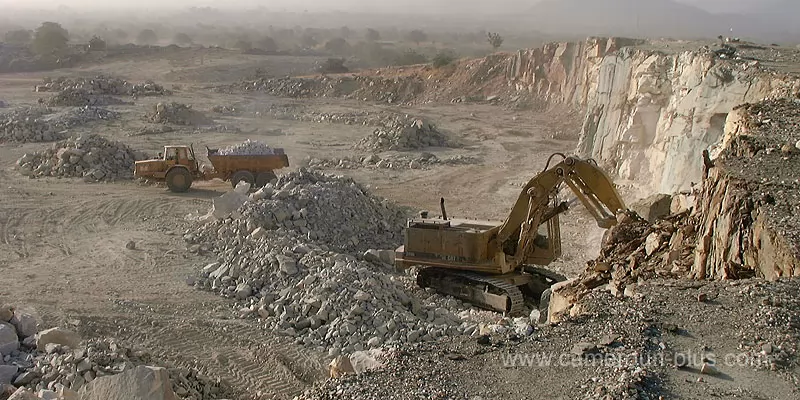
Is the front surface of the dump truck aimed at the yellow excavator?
no

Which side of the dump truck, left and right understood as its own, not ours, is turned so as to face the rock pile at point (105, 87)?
right

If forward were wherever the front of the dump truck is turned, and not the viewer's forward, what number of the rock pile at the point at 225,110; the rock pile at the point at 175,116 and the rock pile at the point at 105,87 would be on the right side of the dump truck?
3

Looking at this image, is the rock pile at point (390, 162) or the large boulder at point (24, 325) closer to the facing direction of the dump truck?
the large boulder

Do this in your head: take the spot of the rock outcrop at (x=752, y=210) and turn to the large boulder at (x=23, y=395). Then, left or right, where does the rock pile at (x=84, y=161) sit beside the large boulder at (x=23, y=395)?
right

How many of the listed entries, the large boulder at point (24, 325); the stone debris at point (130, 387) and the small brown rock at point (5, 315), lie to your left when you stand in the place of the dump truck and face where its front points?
3

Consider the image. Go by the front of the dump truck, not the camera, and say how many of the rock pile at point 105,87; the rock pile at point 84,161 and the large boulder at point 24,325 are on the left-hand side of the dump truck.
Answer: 1

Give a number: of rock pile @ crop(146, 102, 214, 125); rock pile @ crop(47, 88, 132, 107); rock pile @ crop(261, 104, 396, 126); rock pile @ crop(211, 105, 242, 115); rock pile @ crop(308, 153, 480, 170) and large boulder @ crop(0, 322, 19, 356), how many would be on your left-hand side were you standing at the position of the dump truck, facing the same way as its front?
1

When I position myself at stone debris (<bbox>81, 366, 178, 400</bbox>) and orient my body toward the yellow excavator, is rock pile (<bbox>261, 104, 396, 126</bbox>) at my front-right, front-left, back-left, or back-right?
front-left

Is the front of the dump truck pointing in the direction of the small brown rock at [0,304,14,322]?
no

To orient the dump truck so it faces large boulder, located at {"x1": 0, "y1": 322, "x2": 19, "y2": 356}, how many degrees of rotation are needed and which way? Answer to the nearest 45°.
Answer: approximately 90° to its left

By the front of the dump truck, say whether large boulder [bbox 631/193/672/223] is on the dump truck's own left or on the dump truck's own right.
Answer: on the dump truck's own left

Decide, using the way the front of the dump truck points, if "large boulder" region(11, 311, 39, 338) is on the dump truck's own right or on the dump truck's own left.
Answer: on the dump truck's own left

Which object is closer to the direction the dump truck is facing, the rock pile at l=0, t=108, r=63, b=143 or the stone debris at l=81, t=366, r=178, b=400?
the rock pile

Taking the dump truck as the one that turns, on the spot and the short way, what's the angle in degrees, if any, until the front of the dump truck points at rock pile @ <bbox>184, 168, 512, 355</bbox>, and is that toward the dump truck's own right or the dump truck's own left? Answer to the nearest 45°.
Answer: approximately 90° to the dump truck's own left

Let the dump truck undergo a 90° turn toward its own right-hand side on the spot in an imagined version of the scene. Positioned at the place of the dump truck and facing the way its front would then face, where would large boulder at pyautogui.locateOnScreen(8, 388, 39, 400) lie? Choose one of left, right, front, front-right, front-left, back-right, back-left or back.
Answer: back

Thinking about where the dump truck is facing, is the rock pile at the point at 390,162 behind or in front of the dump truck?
behind

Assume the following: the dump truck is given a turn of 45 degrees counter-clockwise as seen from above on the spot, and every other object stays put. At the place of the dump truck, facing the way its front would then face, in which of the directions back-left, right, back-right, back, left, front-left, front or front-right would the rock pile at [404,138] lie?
back

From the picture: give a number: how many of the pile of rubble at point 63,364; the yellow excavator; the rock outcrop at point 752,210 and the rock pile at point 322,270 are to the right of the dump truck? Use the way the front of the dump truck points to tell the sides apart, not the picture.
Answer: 0

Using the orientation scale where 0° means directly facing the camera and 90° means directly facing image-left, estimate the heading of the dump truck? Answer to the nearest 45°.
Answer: approximately 90°
